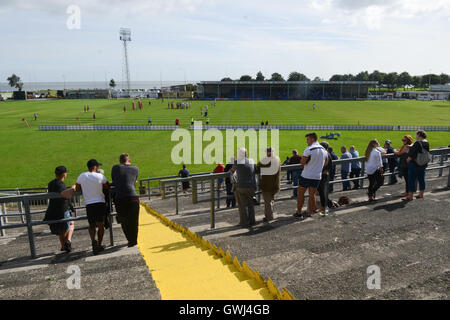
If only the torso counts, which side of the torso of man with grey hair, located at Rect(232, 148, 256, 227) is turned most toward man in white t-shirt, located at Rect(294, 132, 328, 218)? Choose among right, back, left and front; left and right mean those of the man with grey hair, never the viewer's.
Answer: right

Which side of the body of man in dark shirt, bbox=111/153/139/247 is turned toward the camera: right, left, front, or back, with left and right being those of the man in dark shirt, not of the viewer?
back

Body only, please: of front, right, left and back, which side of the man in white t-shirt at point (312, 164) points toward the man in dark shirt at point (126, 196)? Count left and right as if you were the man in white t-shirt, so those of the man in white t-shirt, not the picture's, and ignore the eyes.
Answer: left

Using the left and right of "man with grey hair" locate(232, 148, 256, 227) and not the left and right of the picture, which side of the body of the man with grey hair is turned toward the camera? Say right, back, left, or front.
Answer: back

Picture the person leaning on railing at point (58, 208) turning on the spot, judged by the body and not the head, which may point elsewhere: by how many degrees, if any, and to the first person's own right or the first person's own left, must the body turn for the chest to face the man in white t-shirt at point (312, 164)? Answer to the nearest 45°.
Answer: approximately 45° to the first person's own right

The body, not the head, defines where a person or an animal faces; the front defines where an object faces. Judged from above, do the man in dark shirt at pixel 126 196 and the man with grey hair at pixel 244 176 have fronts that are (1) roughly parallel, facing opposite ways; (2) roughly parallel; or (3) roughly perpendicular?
roughly parallel

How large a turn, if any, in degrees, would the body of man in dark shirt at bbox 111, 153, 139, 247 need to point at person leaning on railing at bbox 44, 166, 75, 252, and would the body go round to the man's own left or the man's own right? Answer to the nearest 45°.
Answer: approximately 45° to the man's own left

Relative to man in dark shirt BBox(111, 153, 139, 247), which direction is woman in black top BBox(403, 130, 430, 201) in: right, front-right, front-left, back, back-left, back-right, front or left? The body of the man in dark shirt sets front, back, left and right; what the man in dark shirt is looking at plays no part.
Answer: right

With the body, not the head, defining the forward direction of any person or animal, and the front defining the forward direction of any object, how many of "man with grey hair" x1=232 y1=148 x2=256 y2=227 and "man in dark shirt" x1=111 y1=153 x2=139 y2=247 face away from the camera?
2

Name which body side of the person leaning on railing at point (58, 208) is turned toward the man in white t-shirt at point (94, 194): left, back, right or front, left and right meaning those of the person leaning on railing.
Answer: right

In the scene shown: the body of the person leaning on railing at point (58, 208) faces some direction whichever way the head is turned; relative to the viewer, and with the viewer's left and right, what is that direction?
facing away from the viewer and to the right of the viewer

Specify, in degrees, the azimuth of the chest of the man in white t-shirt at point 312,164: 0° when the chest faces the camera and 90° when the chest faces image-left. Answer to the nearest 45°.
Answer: approximately 135°

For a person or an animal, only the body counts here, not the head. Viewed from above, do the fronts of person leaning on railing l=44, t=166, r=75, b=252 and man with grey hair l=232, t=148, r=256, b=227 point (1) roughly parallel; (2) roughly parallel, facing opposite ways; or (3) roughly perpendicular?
roughly parallel

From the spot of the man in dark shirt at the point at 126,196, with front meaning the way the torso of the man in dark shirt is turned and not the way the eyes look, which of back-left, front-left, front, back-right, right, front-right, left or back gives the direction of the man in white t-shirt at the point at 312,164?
right
